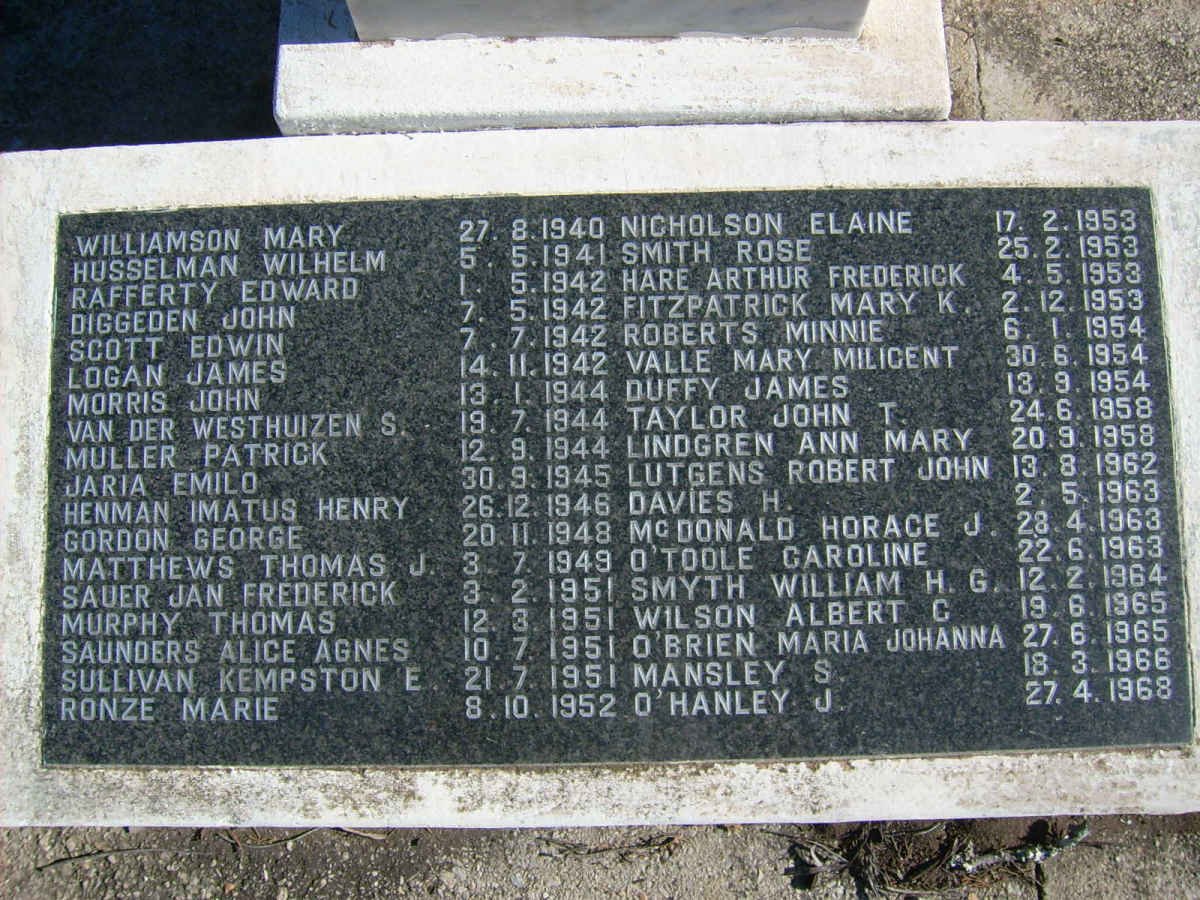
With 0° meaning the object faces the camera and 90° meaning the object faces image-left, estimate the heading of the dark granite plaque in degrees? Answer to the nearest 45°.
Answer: approximately 0°
